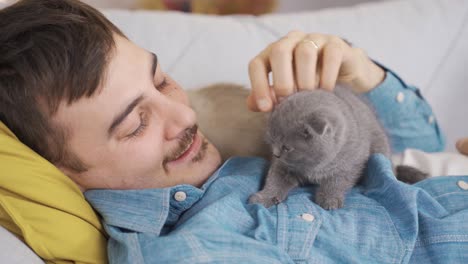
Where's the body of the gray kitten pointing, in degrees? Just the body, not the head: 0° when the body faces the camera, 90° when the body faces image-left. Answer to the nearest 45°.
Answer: approximately 45°

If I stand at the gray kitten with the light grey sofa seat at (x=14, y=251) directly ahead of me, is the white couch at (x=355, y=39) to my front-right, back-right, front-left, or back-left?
back-right

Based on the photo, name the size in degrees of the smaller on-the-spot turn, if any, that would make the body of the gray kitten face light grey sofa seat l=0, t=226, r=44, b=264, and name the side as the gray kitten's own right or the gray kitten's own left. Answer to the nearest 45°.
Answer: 0° — it already faces it

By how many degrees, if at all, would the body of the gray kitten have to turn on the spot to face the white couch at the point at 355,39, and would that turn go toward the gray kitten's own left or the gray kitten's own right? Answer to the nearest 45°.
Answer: approximately 135° to the gray kitten's own right
